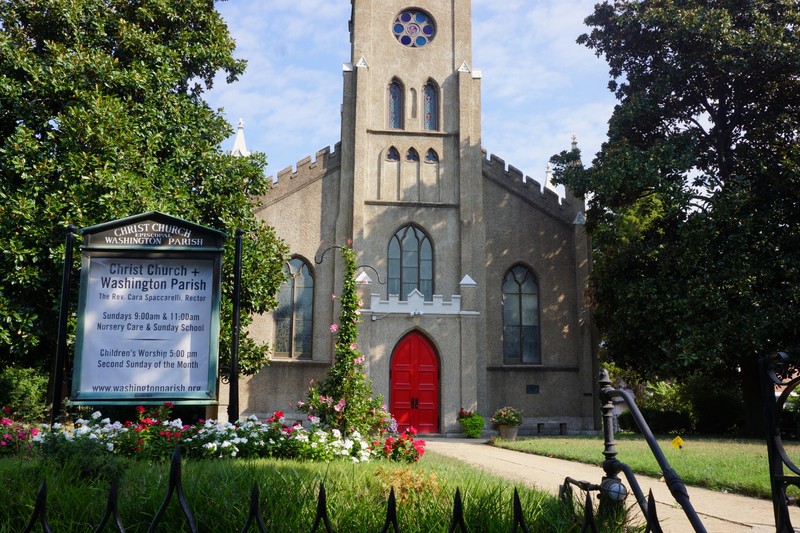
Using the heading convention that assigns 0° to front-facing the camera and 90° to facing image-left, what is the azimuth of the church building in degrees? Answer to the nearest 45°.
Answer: approximately 0°

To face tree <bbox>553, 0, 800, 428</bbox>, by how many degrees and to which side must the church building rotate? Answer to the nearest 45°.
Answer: approximately 45° to its left

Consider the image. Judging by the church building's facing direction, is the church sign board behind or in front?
in front

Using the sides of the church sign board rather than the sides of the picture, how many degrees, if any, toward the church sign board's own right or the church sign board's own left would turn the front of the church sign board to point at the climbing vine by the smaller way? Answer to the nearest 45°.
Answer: approximately 135° to the church sign board's own left

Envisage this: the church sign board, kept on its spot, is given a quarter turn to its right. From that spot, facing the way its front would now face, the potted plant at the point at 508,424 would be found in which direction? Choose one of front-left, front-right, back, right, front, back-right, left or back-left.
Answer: back-right

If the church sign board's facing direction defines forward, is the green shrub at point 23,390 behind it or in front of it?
behind

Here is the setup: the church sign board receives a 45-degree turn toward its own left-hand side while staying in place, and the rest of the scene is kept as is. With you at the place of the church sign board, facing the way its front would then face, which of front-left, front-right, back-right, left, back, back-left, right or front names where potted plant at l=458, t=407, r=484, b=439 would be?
left

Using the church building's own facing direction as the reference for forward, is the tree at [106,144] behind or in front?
in front
